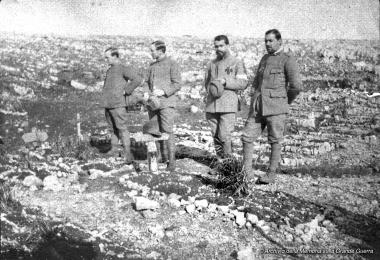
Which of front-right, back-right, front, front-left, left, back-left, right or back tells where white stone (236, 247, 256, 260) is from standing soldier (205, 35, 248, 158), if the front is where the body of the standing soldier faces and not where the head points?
front-left

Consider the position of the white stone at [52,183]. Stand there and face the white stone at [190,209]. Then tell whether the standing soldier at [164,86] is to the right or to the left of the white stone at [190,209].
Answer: left

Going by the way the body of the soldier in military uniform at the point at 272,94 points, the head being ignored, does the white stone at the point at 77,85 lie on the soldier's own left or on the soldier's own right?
on the soldier's own right

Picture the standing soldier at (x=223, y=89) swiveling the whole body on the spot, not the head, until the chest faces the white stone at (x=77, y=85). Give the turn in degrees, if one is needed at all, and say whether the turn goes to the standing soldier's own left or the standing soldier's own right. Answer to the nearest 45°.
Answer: approximately 90° to the standing soldier's own right

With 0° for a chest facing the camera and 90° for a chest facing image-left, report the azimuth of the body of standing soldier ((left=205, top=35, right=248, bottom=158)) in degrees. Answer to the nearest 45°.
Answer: approximately 45°

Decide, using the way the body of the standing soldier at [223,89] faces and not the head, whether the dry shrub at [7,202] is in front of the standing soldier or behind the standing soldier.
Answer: in front

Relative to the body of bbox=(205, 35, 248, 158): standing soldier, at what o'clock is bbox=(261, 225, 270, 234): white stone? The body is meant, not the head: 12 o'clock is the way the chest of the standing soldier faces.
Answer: The white stone is roughly at 10 o'clock from the standing soldier.

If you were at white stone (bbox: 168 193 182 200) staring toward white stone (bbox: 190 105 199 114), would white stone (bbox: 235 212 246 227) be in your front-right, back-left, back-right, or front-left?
back-right

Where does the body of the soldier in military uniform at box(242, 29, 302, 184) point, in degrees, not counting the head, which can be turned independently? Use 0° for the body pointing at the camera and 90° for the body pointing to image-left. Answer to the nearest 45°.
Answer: approximately 45°

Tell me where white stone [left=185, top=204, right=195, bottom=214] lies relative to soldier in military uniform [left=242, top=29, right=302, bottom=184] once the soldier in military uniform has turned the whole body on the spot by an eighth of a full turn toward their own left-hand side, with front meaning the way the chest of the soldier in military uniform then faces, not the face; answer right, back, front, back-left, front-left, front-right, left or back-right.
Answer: front-right

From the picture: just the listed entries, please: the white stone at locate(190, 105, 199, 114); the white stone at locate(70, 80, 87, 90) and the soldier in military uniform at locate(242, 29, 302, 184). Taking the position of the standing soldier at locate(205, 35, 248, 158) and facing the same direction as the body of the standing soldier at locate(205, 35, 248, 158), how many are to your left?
1

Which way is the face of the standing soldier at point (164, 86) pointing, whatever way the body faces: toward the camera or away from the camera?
toward the camera

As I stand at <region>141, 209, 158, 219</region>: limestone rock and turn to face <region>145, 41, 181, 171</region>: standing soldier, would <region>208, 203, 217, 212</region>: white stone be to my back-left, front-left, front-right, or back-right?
front-right

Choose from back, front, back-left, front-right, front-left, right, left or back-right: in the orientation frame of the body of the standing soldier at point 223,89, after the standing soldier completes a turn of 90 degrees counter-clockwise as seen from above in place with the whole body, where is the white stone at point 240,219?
front-right

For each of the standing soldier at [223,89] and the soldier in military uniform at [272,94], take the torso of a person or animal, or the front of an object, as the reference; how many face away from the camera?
0

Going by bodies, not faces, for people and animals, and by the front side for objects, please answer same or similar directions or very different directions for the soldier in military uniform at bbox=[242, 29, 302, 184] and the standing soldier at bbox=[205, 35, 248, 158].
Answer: same or similar directions
